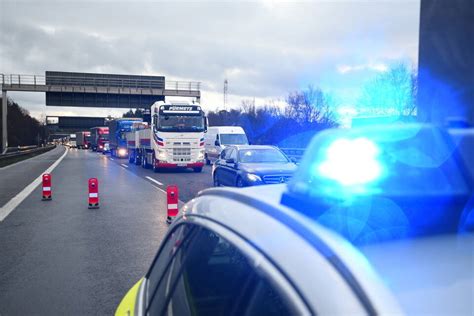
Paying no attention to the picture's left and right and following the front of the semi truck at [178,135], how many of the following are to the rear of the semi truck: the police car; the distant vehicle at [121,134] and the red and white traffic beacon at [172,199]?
1

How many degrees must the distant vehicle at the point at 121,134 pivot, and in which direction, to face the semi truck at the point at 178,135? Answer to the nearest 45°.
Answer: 0° — it already faces it

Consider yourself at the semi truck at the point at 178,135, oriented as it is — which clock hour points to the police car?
The police car is roughly at 12 o'clock from the semi truck.

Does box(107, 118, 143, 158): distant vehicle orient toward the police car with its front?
yes

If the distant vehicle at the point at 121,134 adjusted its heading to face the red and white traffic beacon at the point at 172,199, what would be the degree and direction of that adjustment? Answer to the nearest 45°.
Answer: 0° — it already faces it

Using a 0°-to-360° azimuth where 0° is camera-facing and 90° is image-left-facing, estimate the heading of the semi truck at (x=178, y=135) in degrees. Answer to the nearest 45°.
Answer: approximately 0°

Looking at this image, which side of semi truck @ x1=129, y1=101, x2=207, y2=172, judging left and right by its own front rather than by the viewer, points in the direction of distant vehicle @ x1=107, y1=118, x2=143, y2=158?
back

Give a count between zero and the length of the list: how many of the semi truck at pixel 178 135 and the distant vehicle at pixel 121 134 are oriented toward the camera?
2

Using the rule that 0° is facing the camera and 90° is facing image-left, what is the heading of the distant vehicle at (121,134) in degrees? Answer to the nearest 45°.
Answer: approximately 0°
